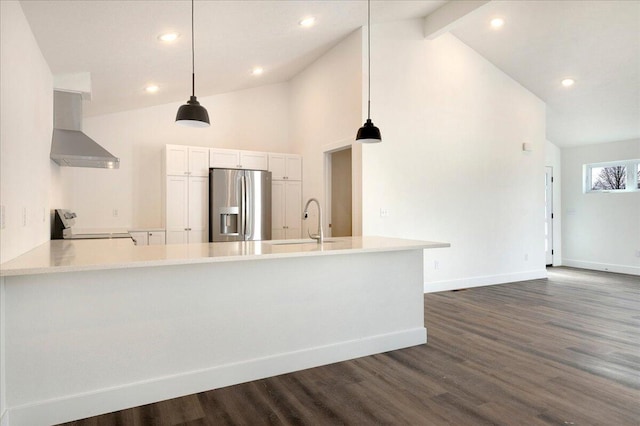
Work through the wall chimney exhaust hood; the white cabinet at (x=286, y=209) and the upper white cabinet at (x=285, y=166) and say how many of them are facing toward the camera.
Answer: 2

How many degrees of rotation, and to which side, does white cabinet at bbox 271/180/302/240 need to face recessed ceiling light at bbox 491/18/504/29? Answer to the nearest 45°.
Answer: approximately 45° to its left

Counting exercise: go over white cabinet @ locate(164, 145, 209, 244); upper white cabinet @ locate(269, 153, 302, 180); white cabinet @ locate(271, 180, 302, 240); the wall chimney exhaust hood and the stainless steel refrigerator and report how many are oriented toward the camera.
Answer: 4

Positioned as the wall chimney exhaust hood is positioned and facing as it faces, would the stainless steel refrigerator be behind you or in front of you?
in front

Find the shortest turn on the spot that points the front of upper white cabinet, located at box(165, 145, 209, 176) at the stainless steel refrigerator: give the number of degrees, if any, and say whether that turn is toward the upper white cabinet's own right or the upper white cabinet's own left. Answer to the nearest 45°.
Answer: approximately 90° to the upper white cabinet's own left

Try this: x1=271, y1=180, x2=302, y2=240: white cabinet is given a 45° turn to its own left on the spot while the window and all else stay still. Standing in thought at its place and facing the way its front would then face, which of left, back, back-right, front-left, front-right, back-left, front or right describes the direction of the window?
front-left

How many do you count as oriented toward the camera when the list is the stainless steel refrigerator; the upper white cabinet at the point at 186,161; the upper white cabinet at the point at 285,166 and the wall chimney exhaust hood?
3

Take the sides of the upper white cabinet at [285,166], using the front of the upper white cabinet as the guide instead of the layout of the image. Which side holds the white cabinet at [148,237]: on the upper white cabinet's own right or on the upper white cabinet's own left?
on the upper white cabinet's own right

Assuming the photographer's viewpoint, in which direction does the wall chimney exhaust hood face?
facing to the right of the viewer
